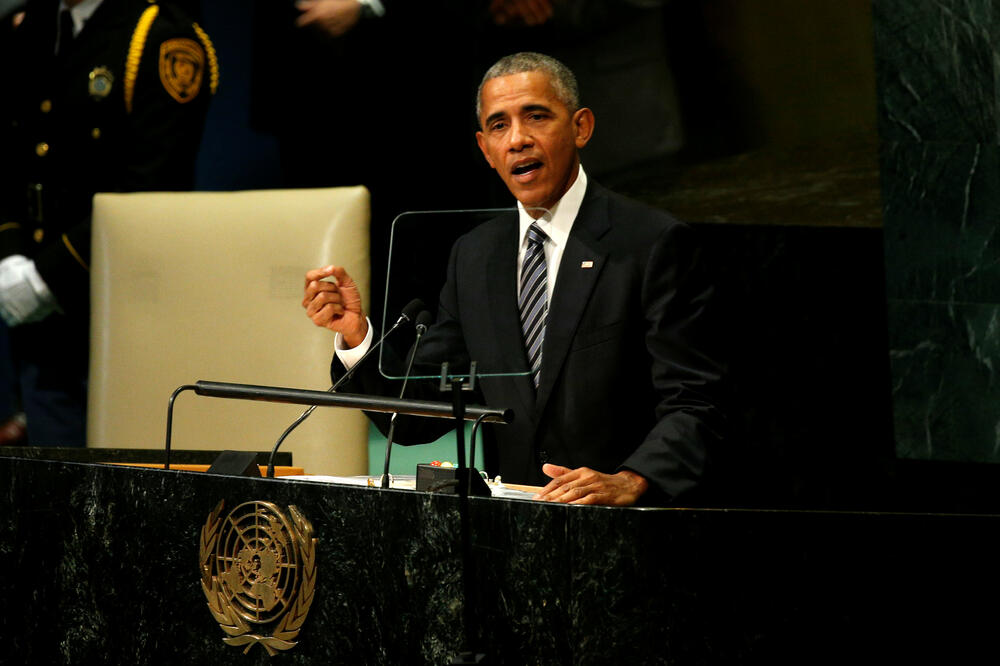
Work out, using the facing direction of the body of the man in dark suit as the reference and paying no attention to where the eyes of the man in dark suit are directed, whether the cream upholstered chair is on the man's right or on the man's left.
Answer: on the man's right

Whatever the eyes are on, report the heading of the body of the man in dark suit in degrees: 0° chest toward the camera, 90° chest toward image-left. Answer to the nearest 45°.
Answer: approximately 45°

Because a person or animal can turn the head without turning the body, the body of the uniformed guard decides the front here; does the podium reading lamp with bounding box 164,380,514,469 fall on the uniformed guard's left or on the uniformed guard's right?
on the uniformed guard's left

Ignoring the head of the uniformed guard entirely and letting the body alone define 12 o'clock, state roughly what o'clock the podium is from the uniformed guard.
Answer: The podium is roughly at 10 o'clock from the uniformed guard.

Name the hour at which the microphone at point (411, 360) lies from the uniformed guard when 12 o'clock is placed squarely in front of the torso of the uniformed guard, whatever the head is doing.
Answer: The microphone is roughly at 10 o'clock from the uniformed guard.

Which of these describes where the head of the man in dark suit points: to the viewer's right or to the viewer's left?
to the viewer's left

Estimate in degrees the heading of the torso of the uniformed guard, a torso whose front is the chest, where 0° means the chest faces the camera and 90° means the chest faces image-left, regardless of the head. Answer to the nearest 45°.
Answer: approximately 45°
